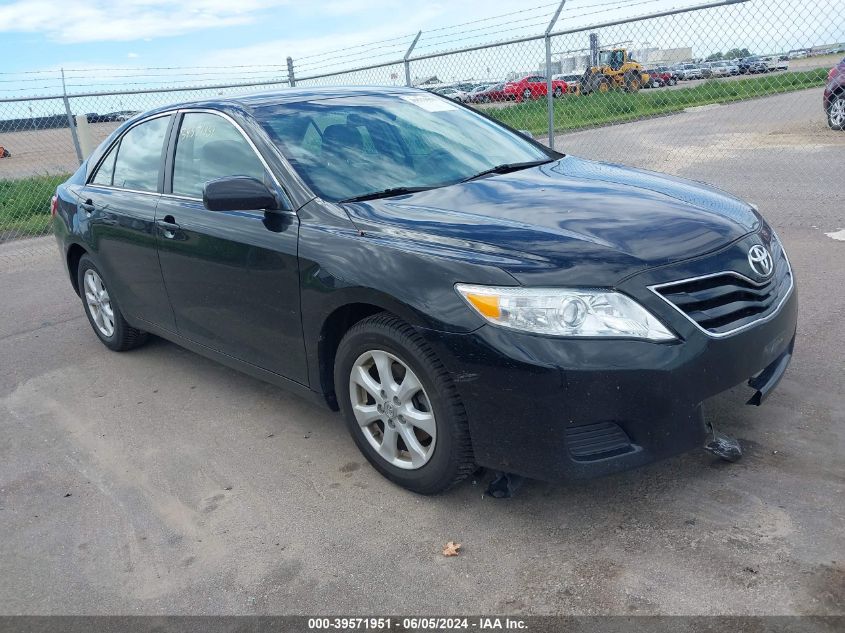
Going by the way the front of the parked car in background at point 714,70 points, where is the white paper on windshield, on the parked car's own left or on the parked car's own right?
on the parked car's own right

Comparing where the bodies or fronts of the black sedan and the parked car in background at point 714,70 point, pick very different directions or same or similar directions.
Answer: same or similar directions

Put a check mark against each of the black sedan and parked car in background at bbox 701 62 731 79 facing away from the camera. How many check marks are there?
0

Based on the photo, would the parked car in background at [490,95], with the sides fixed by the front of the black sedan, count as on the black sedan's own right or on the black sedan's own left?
on the black sedan's own left

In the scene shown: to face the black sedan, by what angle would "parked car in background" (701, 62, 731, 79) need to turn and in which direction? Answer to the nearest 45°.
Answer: approximately 45° to its right

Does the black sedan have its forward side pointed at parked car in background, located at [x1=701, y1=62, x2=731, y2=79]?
no

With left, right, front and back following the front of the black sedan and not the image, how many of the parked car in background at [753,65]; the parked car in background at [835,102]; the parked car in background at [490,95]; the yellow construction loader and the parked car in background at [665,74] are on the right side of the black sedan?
0

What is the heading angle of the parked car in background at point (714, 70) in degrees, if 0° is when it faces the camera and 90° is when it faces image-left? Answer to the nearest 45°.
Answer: approximately 315°

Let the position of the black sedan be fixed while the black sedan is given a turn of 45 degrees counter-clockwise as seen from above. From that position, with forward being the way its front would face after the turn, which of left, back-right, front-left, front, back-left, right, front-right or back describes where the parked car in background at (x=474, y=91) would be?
left
